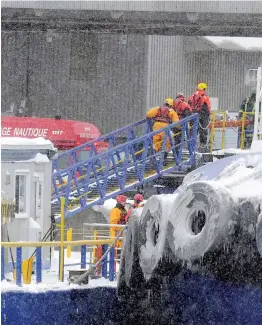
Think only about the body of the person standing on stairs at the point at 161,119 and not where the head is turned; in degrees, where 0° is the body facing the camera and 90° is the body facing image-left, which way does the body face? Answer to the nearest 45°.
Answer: approximately 225°

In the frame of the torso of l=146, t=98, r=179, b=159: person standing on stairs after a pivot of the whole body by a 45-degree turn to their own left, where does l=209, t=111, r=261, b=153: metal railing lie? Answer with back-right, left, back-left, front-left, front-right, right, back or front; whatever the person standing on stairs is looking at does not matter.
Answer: right

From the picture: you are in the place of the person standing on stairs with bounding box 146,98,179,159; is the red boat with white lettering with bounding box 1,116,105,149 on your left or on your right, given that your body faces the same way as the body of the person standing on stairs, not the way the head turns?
on your left

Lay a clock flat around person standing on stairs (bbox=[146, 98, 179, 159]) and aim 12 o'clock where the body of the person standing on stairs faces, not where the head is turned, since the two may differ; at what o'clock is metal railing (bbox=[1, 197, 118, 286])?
The metal railing is roughly at 5 o'clock from the person standing on stairs.

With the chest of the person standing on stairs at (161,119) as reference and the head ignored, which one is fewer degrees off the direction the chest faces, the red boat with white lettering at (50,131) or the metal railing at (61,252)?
the red boat with white lettering
